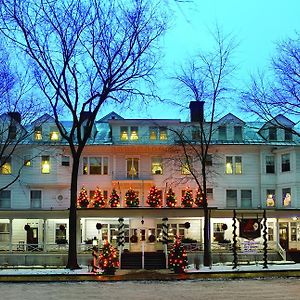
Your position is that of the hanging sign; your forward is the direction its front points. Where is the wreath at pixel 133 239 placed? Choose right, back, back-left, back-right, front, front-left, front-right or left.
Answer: back-right

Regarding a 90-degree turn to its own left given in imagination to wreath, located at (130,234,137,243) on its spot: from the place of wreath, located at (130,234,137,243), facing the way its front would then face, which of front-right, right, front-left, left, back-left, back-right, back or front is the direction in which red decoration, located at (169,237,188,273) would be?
right

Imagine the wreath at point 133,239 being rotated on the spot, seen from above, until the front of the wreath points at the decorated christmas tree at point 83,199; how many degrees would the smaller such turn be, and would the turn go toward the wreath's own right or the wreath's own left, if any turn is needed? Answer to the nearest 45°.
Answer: approximately 90° to the wreath's own right

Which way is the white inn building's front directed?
toward the camera

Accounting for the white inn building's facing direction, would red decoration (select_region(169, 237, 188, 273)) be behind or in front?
in front

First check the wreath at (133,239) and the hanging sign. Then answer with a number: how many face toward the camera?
2

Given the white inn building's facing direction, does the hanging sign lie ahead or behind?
ahead
